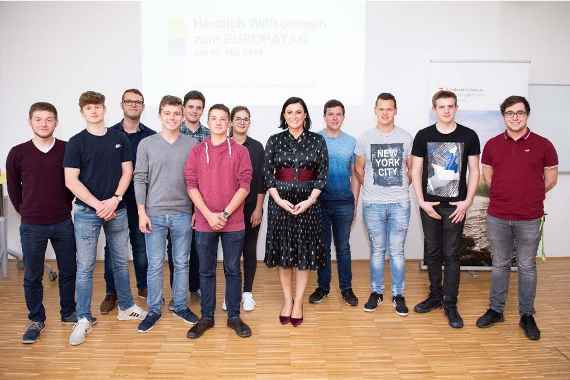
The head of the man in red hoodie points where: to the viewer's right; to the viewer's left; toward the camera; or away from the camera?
toward the camera

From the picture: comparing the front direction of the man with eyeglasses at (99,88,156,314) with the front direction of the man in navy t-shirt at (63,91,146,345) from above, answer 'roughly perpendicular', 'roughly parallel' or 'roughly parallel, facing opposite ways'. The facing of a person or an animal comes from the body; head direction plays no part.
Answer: roughly parallel

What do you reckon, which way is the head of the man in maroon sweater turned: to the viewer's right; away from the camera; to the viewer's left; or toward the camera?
toward the camera

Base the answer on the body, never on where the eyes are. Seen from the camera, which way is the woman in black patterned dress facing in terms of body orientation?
toward the camera

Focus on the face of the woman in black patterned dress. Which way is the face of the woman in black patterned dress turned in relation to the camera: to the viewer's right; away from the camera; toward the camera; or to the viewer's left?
toward the camera

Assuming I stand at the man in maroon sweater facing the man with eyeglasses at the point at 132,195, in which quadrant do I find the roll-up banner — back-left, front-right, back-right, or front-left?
front-right

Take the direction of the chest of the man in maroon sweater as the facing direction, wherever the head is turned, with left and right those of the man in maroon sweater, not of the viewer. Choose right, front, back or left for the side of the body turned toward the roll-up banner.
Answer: left

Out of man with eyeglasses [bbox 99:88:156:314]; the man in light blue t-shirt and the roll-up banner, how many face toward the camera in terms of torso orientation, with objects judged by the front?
3

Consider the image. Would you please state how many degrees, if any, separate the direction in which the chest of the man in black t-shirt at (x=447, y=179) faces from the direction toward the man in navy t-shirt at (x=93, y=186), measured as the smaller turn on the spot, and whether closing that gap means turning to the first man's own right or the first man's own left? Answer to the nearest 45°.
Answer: approximately 45° to the first man's own right

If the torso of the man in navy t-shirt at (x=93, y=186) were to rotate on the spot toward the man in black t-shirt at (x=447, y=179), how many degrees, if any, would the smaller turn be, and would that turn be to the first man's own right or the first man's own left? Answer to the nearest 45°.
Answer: approximately 90° to the first man's own left

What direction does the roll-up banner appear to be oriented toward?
toward the camera

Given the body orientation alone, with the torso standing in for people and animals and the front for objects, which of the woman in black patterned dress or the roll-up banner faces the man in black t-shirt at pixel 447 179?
the roll-up banner

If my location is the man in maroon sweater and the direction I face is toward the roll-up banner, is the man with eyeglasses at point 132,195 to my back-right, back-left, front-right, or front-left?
front-left

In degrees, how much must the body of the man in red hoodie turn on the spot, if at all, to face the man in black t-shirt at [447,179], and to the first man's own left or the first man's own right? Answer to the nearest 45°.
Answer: approximately 90° to the first man's own left

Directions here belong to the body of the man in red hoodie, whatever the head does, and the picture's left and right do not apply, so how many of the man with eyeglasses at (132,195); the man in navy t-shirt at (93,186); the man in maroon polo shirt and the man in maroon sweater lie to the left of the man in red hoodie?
1

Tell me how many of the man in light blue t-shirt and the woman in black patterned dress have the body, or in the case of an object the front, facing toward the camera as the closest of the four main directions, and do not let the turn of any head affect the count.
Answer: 2

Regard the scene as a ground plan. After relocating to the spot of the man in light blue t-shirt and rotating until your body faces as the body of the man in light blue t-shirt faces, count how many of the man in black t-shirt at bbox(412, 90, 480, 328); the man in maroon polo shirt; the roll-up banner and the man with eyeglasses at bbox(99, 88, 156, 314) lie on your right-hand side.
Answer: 1
